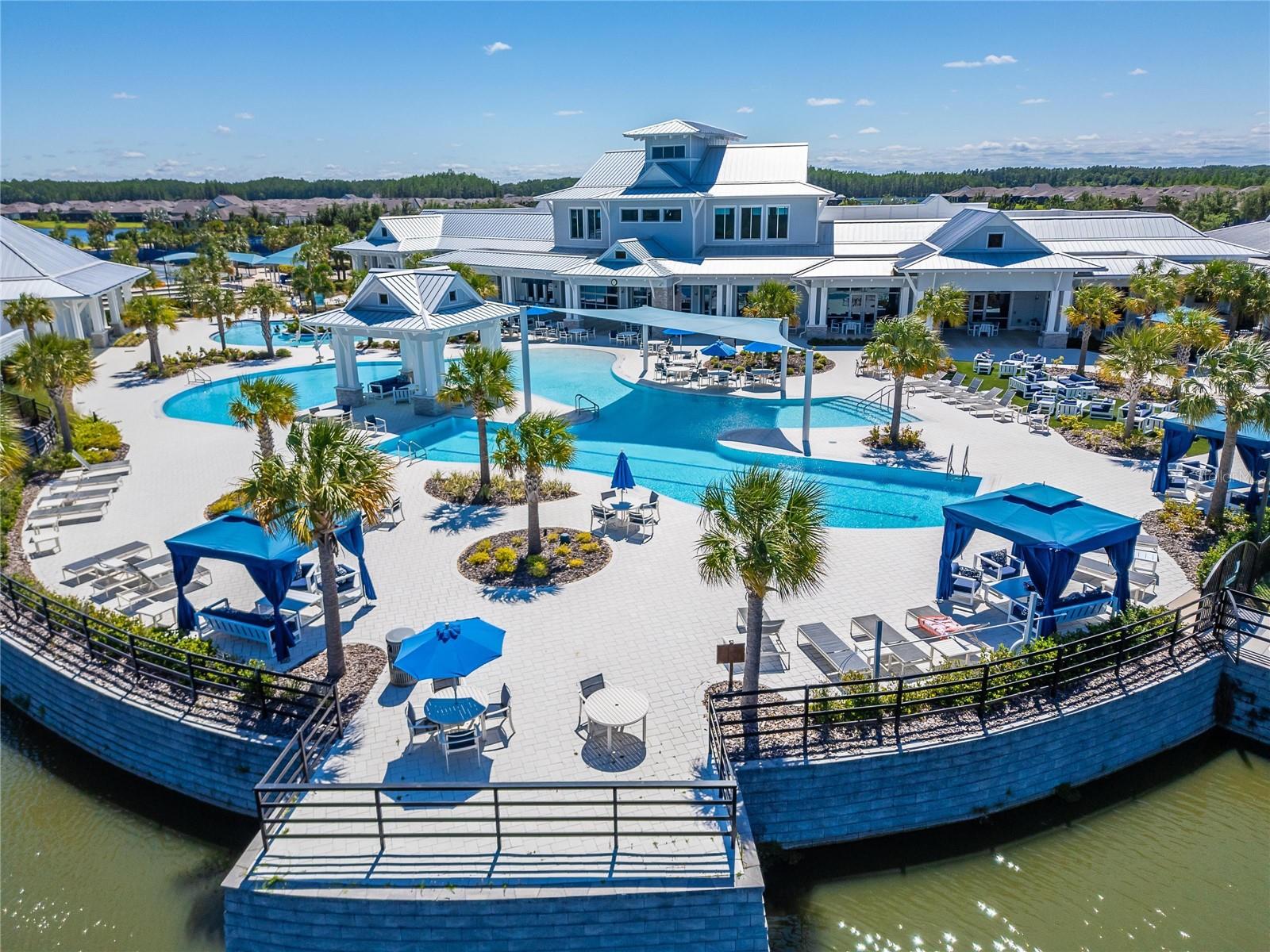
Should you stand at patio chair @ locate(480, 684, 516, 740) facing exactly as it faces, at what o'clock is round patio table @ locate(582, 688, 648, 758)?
The round patio table is roughly at 7 o'clock from the patio chair.

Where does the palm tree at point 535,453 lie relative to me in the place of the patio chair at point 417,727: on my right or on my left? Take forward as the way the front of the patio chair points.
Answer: on my left

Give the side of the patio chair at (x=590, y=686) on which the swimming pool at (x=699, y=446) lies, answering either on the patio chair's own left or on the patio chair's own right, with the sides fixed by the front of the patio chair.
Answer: on the patio chair's own left

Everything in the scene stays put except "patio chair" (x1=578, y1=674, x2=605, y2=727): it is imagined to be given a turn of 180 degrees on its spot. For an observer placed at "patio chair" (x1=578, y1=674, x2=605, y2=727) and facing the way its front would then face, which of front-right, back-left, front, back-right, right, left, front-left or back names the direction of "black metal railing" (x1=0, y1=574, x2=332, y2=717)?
front-left

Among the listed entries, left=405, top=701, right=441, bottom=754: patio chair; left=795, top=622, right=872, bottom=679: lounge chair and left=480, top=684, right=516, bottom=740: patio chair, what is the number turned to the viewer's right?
1

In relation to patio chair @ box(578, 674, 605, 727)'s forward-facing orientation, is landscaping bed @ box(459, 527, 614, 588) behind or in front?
behind

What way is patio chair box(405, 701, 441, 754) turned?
to the viewer's right

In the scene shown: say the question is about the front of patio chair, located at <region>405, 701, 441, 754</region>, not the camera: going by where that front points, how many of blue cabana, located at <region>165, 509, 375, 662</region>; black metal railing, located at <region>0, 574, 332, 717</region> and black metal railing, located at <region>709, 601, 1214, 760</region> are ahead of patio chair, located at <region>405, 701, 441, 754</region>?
1

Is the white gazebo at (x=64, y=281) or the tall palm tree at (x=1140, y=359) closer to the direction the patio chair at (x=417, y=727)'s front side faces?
the tall palm tree

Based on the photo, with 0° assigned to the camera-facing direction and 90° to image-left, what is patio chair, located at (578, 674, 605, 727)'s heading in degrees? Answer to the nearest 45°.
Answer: approximately 315°

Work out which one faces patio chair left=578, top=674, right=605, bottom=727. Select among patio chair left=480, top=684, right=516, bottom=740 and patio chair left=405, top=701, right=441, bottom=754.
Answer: patio chair left=405, top=701, right=441, bottom=754

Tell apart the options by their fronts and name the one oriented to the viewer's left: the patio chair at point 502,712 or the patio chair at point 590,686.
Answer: the patio chair at point 502,712

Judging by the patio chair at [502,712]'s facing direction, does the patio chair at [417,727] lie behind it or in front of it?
in front
